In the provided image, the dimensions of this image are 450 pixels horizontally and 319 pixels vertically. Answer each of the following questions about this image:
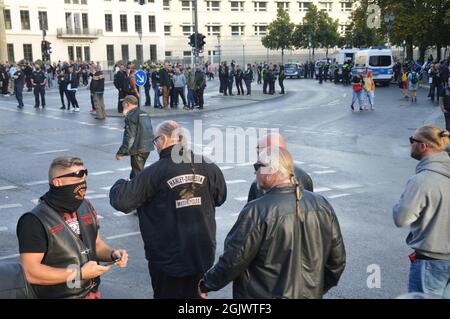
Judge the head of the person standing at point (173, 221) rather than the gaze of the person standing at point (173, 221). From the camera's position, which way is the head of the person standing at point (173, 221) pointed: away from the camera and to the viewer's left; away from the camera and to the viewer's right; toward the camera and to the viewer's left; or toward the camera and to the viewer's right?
away from the camera and to the viewer's left

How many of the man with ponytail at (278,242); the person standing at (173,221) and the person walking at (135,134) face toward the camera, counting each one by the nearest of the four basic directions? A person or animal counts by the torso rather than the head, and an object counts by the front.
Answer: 0

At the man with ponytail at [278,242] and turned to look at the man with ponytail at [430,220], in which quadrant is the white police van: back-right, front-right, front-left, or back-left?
front-left

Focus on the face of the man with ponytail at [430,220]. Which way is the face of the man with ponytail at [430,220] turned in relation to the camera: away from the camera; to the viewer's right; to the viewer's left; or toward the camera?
to the viewer's left

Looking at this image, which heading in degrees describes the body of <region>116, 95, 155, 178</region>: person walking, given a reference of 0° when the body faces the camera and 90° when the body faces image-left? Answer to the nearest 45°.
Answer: approximately 135°

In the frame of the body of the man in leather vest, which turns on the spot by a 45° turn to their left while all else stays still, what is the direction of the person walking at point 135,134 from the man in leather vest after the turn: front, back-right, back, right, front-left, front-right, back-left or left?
left

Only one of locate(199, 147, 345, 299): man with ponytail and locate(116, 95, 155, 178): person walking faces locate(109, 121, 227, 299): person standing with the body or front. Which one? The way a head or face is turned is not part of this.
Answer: the man with ponytail

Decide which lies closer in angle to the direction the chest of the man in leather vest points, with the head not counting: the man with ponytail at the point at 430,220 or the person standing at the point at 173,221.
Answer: the man with ponytail

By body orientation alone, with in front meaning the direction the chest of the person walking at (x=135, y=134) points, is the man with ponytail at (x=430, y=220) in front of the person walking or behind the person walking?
behind

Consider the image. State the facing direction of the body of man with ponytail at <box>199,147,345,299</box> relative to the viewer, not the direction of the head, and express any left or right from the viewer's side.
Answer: facing away from the viewer and to the left of the viewer

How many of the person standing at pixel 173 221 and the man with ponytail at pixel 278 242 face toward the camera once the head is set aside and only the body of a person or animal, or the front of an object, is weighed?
0

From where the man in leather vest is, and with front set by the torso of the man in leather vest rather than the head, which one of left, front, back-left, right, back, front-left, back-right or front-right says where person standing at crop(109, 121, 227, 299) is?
left

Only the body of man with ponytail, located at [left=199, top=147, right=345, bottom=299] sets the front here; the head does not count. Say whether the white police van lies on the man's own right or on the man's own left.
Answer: on the man's own right

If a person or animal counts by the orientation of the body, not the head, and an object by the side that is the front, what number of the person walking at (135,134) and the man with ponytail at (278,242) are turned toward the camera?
0

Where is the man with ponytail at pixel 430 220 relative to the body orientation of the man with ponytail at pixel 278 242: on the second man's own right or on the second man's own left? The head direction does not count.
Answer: on the second man's own right

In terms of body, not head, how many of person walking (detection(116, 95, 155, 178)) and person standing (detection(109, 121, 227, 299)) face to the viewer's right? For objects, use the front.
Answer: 0
